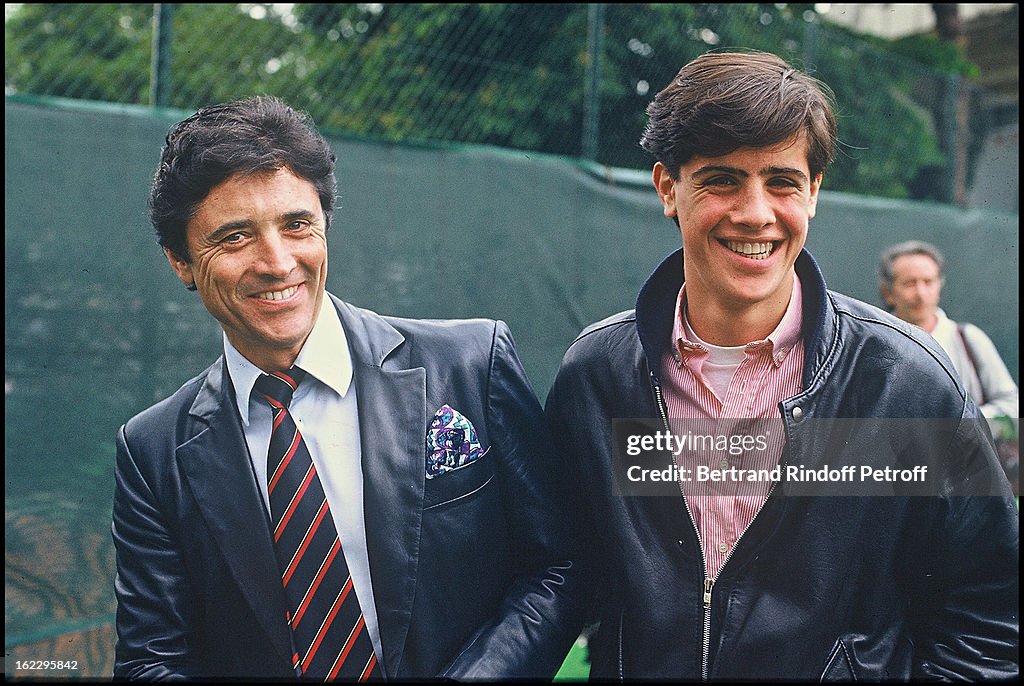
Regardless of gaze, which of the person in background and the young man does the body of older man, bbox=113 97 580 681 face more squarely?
the young man

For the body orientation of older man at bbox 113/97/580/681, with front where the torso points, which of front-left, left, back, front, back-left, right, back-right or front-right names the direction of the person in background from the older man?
back-left

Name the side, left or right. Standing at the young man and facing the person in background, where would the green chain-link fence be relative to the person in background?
left

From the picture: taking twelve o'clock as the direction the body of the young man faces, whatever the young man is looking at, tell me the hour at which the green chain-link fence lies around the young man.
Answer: The green chain-link fence is roughly at 5 o'clock from the young man.

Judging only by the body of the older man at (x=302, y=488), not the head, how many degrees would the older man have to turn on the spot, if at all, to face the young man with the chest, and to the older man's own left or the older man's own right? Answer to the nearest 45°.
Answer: approximately 90° to the older man's own left

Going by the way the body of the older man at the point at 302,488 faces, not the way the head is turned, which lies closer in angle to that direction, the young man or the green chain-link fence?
the young man

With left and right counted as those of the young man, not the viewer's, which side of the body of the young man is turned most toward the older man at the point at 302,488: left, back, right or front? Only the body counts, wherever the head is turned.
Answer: right

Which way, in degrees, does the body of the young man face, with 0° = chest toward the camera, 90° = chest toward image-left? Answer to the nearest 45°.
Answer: approximately 0°

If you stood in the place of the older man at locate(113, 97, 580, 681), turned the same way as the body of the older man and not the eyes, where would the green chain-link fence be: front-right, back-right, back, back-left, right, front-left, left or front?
back

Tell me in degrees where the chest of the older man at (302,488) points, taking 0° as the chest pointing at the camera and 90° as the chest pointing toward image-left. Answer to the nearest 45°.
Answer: approximately 0°
